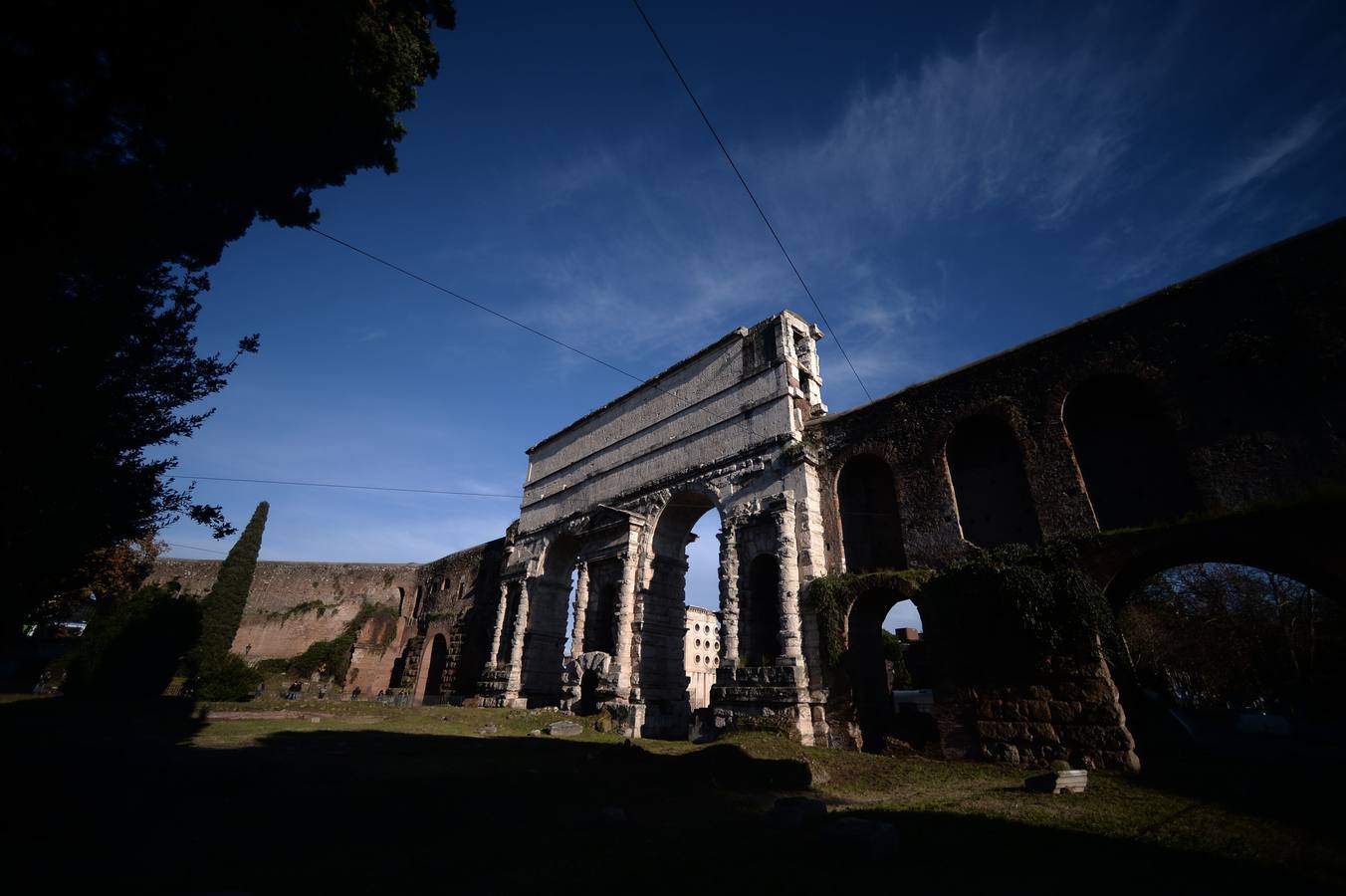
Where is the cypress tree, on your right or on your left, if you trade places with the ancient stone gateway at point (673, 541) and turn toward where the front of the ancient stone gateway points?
on your right

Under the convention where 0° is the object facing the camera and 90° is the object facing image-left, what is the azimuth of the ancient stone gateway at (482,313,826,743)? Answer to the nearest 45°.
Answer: approximately 45°

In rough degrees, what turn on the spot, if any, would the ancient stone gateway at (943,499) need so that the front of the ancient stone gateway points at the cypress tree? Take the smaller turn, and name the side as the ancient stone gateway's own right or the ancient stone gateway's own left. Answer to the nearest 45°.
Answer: approximately 45° to the ancient stone gateway's own right

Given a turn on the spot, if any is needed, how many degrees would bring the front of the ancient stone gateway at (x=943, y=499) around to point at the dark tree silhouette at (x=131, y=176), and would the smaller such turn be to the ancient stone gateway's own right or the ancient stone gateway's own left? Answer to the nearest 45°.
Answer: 0° — it already faces it

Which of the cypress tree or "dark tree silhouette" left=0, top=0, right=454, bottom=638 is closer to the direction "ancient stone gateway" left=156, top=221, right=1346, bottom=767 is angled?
the dark tree silhouette

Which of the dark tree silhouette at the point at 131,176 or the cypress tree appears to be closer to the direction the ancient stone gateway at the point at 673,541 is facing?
the dark tree silhouette

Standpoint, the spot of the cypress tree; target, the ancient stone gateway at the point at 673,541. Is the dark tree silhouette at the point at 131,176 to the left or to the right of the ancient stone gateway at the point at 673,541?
right
